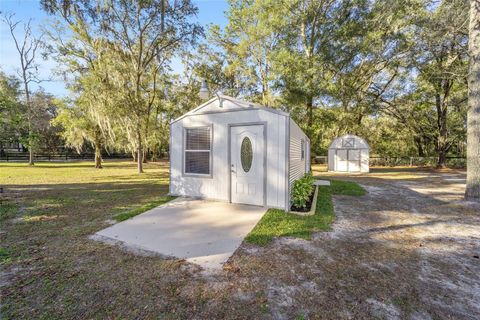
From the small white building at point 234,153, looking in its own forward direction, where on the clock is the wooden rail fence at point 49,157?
The wooden rail fence is roughly at 3 o'clock from the small white building.

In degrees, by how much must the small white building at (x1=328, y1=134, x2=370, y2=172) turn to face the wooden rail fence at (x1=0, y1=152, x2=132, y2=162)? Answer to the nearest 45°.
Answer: approximately 90° to its right

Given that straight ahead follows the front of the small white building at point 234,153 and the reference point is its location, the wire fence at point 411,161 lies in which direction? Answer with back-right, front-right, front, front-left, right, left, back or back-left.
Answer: back

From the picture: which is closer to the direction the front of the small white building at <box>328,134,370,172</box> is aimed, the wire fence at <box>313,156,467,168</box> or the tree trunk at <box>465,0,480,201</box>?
the tree trunk

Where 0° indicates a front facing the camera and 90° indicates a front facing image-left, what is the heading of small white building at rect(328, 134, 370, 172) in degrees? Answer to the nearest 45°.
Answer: approximately 0°

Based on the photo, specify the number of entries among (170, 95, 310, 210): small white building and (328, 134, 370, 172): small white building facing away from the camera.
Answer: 0

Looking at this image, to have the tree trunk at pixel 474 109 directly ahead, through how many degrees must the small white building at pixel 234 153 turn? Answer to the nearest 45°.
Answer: approximately 135° to its left

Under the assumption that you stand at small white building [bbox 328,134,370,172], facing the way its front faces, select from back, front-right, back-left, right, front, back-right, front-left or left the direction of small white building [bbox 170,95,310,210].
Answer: front

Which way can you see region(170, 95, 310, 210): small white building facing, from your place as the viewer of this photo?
facing the viewer and to the left of the viewer

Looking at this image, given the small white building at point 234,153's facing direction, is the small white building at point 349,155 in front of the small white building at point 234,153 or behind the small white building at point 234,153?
behind
